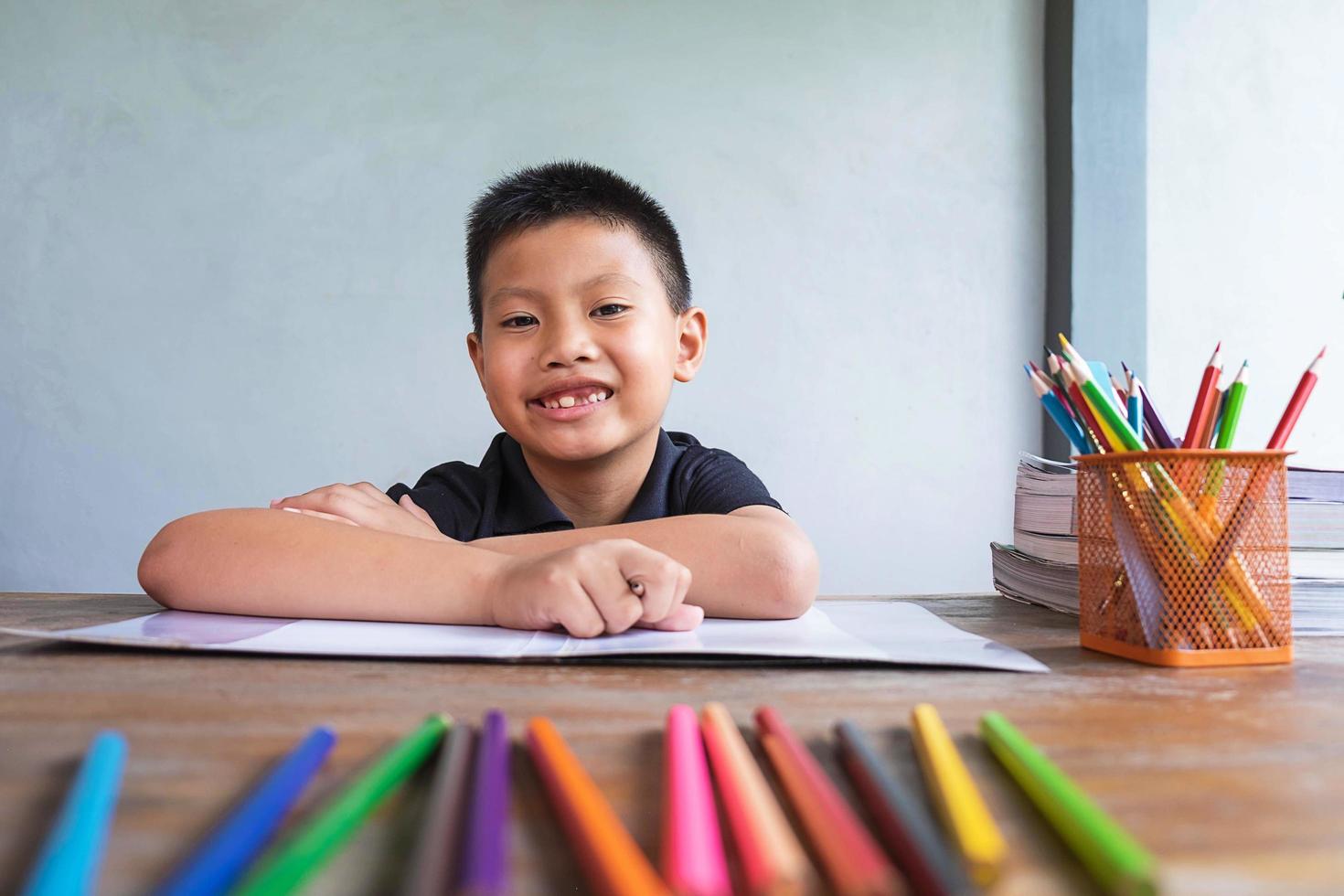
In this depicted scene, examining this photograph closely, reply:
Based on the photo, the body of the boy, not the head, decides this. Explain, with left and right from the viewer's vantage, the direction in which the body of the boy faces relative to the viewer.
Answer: facing the viewer

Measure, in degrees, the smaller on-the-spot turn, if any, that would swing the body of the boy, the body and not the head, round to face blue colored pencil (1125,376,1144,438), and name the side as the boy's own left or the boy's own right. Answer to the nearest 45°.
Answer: approximately 45° to the boy's own left

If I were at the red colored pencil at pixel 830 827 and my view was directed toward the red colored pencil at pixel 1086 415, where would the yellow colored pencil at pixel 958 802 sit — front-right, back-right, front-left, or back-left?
front-right

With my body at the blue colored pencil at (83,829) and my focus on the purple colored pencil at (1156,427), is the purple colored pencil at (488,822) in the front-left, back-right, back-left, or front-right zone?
front-right

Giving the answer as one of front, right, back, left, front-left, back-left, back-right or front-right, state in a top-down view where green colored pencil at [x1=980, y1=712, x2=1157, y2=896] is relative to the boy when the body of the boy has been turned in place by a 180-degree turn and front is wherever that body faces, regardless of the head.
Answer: back

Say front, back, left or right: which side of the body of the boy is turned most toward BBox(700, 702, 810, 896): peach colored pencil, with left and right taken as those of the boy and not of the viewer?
front

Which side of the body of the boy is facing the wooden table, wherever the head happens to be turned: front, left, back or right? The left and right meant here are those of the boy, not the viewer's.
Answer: front

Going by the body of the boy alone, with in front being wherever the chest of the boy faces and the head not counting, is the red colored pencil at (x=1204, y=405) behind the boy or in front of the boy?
in front

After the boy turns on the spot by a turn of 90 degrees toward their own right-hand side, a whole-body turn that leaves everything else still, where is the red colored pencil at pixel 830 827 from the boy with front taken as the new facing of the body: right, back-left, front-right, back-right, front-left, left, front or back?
left

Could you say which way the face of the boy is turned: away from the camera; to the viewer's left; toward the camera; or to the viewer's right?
toward the camera

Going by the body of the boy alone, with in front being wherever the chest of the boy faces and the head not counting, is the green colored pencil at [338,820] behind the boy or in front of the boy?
in front

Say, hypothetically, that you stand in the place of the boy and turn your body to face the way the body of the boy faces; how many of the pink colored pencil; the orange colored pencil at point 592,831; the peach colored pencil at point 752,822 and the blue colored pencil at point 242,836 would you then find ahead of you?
4

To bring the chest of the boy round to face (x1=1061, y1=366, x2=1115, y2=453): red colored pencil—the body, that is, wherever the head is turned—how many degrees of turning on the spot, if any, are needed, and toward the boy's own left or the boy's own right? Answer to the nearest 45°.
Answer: approximately 45° to the boy's own left

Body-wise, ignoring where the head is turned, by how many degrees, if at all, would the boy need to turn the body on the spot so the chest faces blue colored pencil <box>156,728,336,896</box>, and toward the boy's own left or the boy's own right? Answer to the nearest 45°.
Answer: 0° — they already face it
